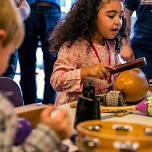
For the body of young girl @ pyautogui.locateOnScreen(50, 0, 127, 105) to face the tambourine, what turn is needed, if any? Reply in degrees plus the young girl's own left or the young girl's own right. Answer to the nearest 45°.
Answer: approximately 45° to the young girl's own right

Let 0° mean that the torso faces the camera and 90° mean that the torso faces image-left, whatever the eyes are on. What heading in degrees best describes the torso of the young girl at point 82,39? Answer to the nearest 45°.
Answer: approximately 315°

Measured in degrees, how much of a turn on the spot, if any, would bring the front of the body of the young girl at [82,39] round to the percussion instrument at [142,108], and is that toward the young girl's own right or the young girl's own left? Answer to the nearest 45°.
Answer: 0° — they already face it

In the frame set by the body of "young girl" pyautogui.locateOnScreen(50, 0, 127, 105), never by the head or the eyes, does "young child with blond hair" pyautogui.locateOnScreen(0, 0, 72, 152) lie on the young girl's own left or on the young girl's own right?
on the young girl's own right
